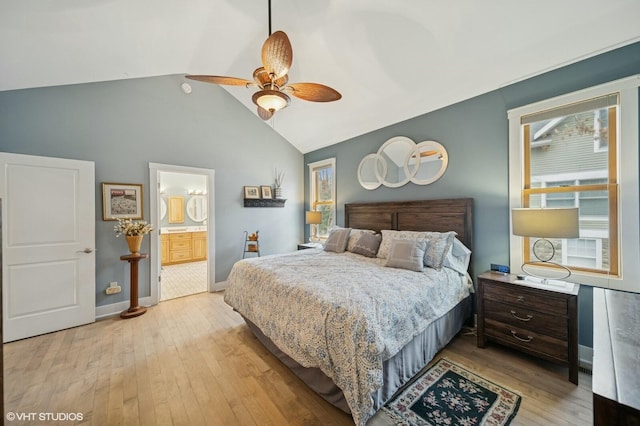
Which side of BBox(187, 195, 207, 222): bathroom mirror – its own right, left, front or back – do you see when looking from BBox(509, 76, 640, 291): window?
front

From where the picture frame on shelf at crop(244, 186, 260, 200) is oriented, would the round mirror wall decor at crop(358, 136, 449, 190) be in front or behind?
in front

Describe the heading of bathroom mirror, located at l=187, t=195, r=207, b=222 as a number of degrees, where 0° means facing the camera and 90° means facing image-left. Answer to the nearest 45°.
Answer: approximately 0°

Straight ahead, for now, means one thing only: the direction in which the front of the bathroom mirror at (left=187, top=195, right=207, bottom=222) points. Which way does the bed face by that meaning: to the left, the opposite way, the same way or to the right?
to the right

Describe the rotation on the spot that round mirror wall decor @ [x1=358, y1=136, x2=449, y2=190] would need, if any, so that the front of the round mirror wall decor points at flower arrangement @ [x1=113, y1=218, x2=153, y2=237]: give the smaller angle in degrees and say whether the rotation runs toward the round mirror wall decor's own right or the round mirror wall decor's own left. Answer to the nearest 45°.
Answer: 0° — it already faces it

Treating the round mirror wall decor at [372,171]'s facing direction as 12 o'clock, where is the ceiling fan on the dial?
The ceiling fan is roughly at 11 o'clock from the round mirror wall decor.

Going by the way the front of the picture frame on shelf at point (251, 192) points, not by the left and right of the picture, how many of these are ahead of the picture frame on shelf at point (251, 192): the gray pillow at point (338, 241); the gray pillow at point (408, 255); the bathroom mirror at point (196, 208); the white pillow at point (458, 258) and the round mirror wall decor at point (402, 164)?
4

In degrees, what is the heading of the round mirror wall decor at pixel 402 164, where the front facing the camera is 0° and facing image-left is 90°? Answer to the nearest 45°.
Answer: approximately 45°

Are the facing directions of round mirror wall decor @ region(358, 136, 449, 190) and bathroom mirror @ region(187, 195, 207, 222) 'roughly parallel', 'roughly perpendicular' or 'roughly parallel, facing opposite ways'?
roughly perpendicular
